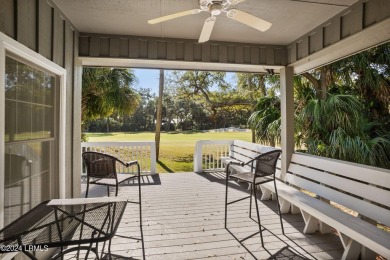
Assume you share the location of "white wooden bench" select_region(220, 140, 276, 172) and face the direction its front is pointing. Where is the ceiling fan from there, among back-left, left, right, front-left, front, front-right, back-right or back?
front-left

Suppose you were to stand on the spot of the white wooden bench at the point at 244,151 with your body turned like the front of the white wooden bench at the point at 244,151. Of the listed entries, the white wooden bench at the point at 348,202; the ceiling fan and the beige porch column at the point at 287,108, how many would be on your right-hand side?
0

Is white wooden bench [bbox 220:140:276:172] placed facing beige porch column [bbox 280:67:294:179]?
no

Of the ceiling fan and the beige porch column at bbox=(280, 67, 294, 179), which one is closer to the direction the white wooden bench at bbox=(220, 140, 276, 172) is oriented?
the ceiling fan

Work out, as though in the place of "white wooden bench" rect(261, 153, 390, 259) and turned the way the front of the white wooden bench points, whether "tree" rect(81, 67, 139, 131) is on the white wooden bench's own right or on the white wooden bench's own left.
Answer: on the white wooden bench's own right

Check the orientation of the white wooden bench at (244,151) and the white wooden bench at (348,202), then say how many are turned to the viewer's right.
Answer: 0

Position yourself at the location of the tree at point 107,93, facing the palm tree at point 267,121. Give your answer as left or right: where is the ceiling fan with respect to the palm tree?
right

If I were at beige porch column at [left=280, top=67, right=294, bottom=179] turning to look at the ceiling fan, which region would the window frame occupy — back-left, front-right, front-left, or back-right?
front-right

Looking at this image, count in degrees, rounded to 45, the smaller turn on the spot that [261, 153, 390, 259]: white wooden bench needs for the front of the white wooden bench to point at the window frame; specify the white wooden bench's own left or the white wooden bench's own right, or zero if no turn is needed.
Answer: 0° — it already faces it

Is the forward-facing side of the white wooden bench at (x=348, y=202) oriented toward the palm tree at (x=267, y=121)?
no

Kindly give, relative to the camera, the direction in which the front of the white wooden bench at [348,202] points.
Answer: facing the viewer and to the left of the viewer

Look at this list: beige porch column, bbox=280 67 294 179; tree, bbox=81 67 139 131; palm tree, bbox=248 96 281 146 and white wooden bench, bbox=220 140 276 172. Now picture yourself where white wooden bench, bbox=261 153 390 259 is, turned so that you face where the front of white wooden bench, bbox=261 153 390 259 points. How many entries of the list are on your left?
0

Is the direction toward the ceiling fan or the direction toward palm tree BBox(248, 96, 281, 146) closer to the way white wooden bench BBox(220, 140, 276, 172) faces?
the ceiling fan
